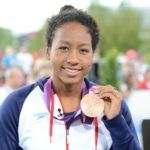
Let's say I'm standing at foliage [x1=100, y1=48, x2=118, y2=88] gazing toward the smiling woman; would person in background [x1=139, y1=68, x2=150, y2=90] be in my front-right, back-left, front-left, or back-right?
back-left

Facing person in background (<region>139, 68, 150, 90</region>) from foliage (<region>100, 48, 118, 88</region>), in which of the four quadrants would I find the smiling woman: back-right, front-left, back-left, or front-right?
back-right

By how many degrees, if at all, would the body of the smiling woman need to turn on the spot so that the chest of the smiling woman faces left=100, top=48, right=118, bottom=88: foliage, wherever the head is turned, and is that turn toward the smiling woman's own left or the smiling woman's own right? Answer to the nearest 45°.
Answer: approximately 180°

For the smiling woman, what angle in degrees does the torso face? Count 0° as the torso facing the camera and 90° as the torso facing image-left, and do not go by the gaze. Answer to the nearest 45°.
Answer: approximately 0°

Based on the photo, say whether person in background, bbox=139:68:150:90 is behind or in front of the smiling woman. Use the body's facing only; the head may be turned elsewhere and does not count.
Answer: behind
